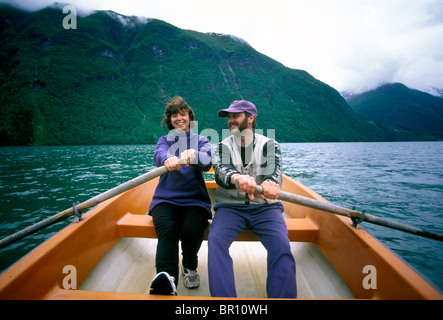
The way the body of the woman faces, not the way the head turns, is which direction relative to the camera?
toward the camera

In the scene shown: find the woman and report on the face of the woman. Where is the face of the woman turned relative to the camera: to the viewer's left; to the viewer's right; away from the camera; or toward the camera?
toward the camera

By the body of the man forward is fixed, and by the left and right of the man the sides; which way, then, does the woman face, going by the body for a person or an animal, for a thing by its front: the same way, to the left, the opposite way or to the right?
the same way

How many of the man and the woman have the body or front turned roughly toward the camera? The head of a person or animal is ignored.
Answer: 2

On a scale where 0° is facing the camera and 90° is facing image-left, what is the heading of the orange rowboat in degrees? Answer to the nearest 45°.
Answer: approximately 180°

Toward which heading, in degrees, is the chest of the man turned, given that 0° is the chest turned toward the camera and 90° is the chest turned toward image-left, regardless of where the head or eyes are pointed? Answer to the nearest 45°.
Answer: approximately 0°

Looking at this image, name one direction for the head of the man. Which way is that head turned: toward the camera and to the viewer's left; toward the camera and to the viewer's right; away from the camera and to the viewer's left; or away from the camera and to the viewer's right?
toward the camera and to the viewer's left
